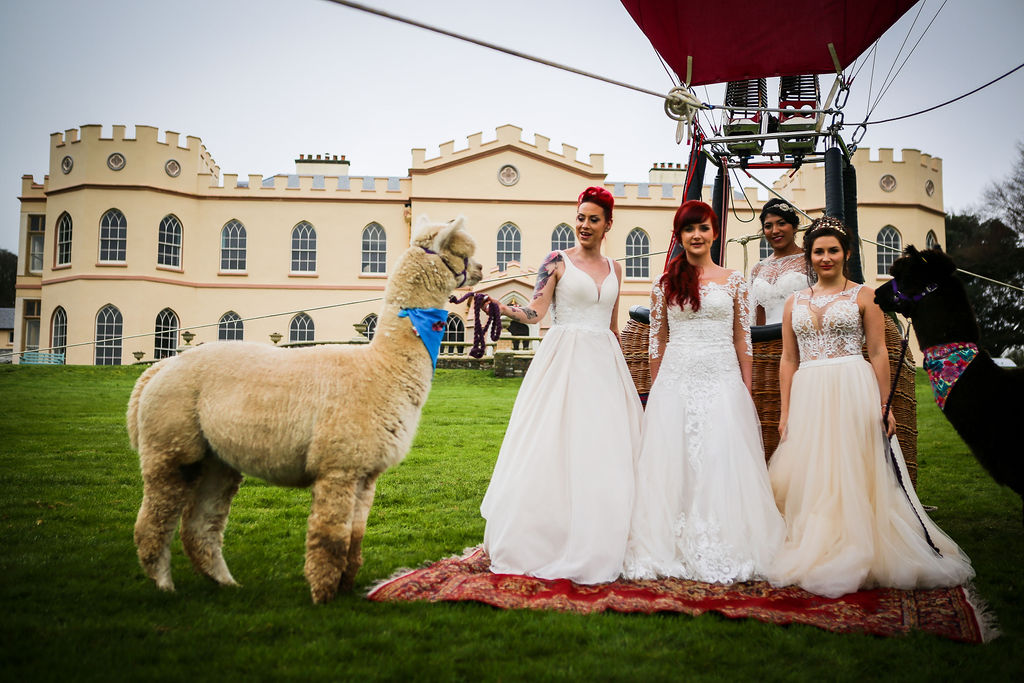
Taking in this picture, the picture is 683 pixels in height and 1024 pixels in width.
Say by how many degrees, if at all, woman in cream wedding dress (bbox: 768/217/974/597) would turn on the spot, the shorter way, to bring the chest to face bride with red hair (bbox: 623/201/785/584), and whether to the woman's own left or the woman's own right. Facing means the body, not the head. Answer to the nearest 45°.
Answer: approximately 90° to the woman's own right

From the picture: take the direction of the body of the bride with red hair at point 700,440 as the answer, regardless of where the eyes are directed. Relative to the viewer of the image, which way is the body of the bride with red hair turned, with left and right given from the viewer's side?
facing the viewer

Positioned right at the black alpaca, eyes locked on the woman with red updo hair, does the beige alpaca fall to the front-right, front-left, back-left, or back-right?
front-left

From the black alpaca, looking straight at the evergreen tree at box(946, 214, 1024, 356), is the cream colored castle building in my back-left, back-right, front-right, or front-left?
front-left

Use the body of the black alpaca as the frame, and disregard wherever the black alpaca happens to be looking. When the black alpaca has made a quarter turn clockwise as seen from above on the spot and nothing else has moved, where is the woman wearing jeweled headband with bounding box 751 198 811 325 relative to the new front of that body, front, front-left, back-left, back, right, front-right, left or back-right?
front-left

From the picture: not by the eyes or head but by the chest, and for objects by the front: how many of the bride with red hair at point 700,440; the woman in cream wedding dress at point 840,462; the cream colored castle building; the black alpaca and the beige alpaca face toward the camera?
3

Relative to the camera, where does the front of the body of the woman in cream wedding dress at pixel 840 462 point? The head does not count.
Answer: toward the camera

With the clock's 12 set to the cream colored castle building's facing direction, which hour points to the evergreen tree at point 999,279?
The evergreen tree is roughly at 9 o'clock from the cream colored castle building.

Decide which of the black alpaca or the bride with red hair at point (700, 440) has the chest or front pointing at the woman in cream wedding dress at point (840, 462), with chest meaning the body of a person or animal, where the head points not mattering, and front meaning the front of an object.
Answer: the black alpaca

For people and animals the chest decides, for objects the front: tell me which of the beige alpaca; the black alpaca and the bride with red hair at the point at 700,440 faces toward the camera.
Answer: the bride with red hair

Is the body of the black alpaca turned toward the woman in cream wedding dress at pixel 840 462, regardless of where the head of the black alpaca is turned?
yes

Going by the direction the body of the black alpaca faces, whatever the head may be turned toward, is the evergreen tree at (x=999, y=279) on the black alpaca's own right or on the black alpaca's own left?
on the black alpaca's own right

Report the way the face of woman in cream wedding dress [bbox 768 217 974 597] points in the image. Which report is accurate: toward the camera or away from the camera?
toward the camera

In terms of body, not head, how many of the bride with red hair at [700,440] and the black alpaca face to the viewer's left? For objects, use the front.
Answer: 1

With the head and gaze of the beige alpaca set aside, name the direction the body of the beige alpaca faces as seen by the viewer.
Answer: to the viewer's right

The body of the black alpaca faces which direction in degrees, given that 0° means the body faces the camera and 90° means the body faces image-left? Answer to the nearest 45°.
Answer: approximately 90°

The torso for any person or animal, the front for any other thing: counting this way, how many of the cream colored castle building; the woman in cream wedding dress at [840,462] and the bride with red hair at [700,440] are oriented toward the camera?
3

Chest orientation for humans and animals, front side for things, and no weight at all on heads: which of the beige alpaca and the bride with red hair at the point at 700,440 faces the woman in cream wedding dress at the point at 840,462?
the beige alpaca
